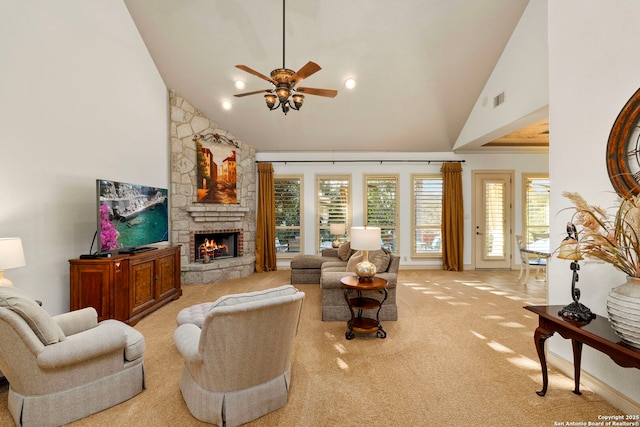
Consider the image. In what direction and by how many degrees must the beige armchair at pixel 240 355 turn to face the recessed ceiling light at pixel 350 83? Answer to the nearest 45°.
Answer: approximately 90° to its right

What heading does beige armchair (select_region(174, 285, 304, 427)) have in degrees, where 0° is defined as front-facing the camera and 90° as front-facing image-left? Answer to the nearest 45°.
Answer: approximately 135°

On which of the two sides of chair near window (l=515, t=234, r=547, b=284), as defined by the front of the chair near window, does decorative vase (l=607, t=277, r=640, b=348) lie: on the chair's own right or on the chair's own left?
on the chair's own right

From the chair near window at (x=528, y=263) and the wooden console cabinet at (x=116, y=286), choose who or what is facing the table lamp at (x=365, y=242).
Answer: the wooden console cabinet

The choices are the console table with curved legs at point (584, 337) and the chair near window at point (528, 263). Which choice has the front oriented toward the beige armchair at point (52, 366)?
the console table with curved legs

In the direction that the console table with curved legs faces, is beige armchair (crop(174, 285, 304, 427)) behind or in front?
in front

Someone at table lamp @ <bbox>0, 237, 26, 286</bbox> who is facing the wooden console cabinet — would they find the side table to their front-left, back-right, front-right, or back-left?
front-right

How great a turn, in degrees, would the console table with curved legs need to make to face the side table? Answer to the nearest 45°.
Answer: approximately 45° to its right

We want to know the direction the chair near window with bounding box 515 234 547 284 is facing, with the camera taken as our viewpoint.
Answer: facing to the right of the viewer

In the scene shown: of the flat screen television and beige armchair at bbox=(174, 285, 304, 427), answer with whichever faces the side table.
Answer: the flat screen television

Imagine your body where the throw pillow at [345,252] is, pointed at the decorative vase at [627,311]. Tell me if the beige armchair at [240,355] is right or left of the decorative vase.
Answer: right

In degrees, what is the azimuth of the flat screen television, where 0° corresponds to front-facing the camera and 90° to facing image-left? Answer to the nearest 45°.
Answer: approximately 315°

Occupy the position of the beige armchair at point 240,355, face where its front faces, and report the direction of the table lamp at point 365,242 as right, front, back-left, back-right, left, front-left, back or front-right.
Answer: right

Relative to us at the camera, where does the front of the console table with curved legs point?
facing the viewer and to the left of the viewer
